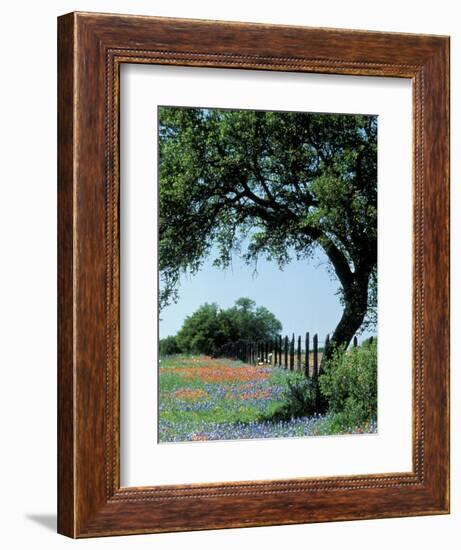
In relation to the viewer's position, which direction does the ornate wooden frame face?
facing the viewer and to the right of the viewer
